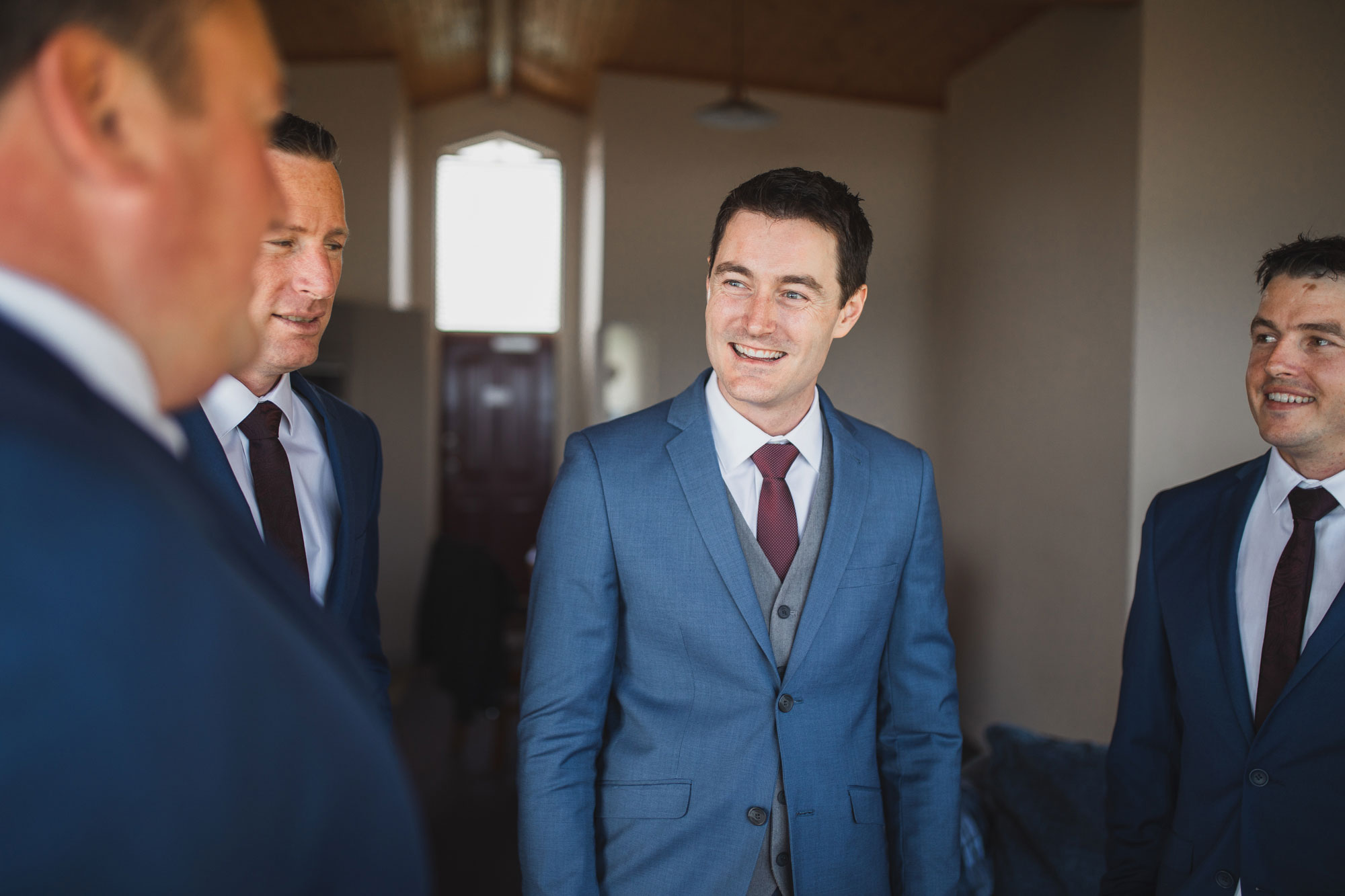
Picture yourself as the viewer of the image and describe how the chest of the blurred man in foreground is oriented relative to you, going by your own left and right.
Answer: facing away from the viewer and to the right of the viewer

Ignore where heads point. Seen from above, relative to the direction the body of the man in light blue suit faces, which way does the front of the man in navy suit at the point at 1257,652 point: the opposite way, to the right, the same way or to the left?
to the right

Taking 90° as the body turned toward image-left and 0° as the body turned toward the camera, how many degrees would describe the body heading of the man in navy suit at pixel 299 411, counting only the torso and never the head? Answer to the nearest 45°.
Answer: approximately 315°

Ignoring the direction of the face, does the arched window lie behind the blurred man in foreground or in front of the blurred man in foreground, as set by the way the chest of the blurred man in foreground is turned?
in front

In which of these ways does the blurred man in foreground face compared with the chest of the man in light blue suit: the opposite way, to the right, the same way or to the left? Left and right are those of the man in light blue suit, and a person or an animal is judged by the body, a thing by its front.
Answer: the opposite way

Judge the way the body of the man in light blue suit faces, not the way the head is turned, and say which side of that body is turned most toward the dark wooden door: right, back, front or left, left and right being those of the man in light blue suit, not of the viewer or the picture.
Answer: back

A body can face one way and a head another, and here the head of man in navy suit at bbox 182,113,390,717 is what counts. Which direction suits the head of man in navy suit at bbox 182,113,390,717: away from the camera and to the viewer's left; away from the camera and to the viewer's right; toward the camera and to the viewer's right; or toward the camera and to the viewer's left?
toward the camera and to the viewer's right

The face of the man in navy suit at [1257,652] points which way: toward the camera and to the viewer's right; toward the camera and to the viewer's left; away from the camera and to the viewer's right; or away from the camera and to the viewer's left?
toward the camera and to the viewer's left

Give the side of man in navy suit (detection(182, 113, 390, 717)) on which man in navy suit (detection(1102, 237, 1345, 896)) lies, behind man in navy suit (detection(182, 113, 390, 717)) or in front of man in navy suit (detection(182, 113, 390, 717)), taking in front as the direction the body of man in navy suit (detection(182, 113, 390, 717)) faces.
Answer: in front

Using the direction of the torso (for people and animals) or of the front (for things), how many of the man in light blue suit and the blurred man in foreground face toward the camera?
1

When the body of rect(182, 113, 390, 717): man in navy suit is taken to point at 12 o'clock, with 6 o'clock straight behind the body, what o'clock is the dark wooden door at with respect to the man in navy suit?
The dark wooden door is roughly at 8 o'clock from the man in navy suit.

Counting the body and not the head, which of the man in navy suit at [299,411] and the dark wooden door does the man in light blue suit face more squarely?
the man in navy suit

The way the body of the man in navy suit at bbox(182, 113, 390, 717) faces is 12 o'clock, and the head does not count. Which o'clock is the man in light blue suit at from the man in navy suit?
The man in light blue suit is roughly at 11 o'clock from the man in navy suit.

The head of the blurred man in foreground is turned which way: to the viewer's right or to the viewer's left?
to the viewer's right

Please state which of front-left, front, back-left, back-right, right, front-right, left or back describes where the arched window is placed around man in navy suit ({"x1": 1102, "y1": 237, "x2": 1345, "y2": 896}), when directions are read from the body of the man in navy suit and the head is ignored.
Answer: right

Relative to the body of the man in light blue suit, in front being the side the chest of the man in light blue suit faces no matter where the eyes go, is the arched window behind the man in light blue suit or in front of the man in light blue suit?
behind

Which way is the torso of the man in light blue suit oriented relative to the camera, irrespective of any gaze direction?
toward the camera

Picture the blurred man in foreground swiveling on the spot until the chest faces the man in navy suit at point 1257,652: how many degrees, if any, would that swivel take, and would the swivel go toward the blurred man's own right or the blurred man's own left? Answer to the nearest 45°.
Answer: approximately 45° to the blurred man's own right
